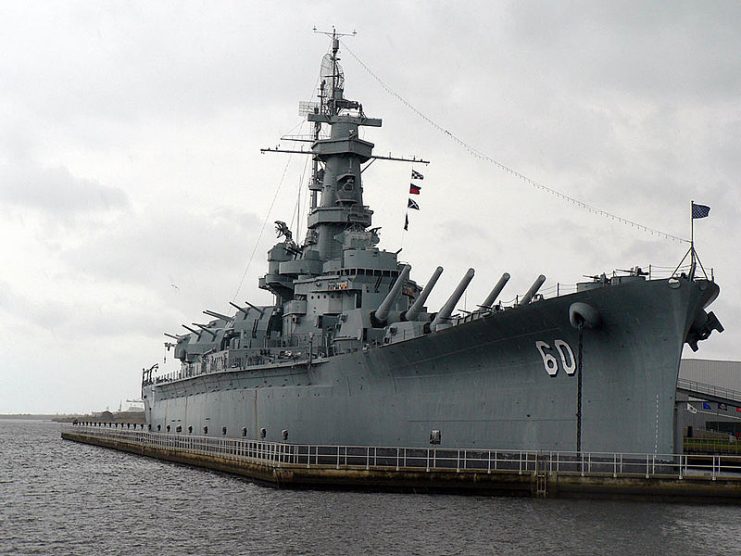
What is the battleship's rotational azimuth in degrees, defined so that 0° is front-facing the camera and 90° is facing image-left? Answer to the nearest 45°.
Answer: approximately 315°
